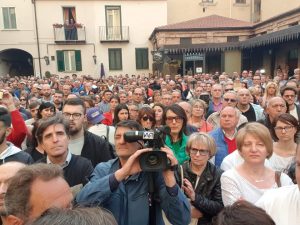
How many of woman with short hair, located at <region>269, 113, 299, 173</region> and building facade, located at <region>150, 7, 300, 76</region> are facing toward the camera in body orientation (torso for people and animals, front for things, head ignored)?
2

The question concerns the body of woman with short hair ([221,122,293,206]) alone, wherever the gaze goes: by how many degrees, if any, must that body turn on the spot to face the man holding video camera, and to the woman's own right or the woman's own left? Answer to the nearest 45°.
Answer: approximately 45° to the woman's own right

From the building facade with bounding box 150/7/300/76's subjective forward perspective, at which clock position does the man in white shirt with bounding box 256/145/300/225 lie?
The man in white shirt is roughly at 12 o'clock from the building facade.

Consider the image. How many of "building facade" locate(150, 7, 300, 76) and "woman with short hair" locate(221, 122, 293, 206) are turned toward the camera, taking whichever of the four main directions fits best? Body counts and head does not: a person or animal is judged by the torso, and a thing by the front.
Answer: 2

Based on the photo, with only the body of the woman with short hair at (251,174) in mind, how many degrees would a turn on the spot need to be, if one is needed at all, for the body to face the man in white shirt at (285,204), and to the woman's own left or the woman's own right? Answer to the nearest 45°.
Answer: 0° — they already face them
